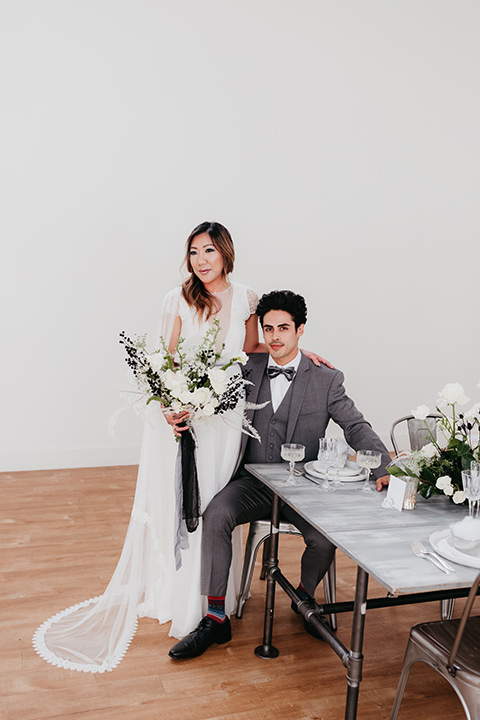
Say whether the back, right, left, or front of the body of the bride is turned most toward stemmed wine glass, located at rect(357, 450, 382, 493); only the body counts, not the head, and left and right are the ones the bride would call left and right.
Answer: left

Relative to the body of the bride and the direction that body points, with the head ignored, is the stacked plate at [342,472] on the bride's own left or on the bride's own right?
on the bride's own left

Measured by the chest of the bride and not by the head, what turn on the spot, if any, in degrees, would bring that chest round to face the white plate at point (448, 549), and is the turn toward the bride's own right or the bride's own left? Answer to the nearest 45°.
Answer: approximately 45° to the bride's own left

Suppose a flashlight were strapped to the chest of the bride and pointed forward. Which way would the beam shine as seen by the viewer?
toward the camera

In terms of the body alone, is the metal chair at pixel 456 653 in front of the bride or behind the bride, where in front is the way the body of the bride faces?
in front

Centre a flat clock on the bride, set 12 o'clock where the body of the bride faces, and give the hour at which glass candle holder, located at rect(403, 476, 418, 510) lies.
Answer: The glass candle holder is roughly at 10 o'clock from the bride.

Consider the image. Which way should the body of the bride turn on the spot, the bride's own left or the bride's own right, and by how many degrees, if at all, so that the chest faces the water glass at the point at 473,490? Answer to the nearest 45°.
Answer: approximately 45° to the bride's own left

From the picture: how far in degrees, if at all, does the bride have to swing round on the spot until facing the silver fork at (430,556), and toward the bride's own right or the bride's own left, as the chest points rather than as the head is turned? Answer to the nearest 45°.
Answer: approximately 45° to the bride's own left
